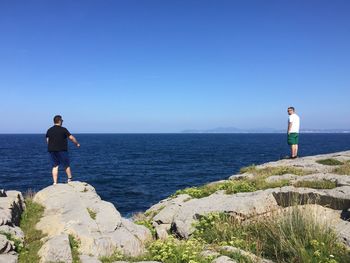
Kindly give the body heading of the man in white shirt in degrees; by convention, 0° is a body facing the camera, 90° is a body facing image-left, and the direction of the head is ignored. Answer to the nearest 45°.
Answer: approximately 90°

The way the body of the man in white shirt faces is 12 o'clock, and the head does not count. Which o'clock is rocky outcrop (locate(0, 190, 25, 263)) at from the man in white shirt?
The rocky outcrop is roughly at 10 o'clock from the man in white shirt.

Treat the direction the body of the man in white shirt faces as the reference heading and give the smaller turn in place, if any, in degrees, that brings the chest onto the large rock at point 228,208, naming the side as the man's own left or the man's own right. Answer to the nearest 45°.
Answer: approximately 90° to the man's own left

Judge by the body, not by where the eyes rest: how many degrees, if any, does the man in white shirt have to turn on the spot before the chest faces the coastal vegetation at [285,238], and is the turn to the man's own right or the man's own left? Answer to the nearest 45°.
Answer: approximately 90° to the man's own left

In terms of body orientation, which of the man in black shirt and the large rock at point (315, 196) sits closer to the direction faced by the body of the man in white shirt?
the man in black shirt

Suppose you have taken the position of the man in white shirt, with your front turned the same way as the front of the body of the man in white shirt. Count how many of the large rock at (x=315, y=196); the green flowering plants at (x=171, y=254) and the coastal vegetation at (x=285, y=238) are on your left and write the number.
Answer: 3

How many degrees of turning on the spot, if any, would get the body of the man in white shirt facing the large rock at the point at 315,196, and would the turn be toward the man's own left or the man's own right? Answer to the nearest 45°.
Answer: approximately 90° to the man's own left

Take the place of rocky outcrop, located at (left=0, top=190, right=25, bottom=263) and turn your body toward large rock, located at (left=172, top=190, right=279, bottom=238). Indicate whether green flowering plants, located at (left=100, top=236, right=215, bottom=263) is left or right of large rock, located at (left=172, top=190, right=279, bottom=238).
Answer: right

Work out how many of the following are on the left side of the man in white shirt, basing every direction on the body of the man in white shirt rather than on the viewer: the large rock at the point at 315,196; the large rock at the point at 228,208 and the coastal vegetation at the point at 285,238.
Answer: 3
